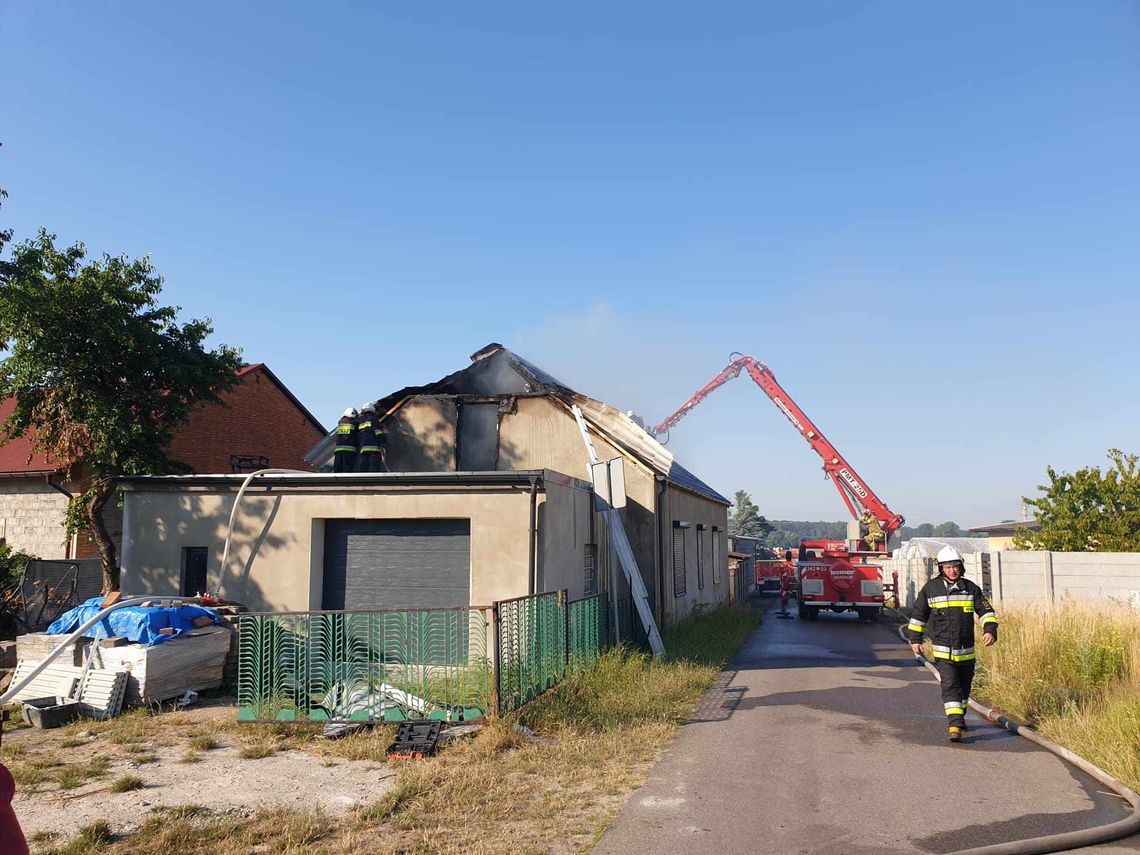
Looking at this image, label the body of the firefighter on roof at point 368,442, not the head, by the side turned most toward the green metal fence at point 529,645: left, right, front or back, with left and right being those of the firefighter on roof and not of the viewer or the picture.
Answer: back

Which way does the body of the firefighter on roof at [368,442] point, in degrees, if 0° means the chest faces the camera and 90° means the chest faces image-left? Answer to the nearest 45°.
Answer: approximately 180°

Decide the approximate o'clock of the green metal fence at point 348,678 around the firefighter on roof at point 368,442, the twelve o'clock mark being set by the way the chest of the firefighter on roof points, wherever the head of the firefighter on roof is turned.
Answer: The green metal fence is roughly at 6 o'clock from the firefighter on roof.

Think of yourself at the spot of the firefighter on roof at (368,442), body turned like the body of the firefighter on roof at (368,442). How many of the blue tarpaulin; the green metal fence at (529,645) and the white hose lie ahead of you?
0

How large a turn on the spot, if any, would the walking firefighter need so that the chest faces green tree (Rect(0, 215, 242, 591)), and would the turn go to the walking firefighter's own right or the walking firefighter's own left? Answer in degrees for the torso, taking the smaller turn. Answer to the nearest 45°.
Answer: approximately 90° to the walking firefighter's own right

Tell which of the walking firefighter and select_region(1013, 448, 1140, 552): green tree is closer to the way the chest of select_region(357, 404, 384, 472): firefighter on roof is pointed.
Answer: the green tree

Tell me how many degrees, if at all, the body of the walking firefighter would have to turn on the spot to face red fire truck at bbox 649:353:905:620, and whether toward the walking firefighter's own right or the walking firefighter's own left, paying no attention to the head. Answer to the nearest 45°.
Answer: approximately 180°

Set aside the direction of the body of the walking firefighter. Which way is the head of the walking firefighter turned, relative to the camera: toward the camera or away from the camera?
toward the camera

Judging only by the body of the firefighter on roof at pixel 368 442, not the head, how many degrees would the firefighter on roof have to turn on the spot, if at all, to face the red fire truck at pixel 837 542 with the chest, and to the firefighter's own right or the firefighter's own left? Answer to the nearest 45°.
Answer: approximately 45° to the firefighter's own right

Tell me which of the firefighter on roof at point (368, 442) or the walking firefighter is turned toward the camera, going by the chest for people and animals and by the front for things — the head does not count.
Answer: the walking firefighter

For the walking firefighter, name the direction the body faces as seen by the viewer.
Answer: toward the camera

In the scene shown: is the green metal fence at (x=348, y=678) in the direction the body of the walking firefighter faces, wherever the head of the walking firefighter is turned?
no

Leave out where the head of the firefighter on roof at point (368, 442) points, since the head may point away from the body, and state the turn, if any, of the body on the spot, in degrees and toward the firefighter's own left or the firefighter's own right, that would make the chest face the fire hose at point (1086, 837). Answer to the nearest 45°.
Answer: approximately 180°
